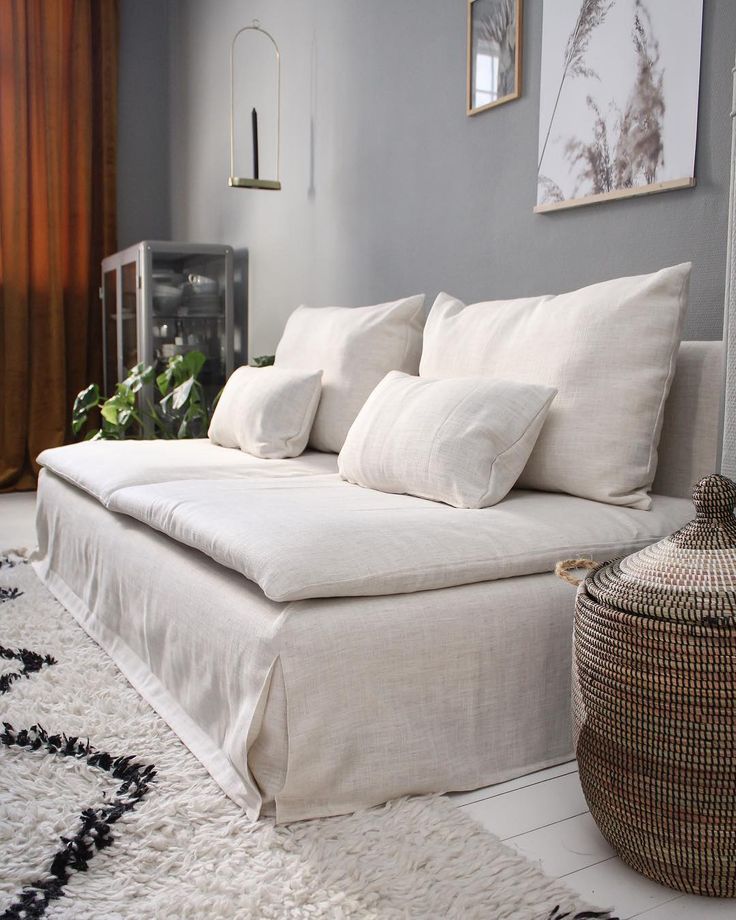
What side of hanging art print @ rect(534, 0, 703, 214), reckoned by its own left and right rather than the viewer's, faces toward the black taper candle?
right

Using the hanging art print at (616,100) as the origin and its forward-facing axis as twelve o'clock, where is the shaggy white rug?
The shaggy white rug is roughly at 11 o'clock from the hanging art print.

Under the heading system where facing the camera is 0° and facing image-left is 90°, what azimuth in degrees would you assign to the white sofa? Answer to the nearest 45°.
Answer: approximately 45°

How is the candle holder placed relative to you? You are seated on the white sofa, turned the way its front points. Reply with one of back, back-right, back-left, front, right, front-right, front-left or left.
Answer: back-right

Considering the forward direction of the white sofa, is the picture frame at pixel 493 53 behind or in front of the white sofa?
behind

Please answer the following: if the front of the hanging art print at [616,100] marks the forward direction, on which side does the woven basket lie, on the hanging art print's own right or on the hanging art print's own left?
on the hanging art print's own left

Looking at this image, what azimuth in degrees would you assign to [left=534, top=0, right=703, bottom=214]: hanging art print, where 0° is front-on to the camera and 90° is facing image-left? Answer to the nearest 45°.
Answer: approximately 45°

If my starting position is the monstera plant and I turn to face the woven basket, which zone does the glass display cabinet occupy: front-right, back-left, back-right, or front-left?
back-left

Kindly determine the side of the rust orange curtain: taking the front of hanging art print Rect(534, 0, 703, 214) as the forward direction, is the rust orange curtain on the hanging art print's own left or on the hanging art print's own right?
on the hanging art print's own right

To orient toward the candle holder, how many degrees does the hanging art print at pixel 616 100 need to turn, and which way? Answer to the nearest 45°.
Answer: approximately 90° to its right

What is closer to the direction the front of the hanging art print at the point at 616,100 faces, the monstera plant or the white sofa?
the white sofa
